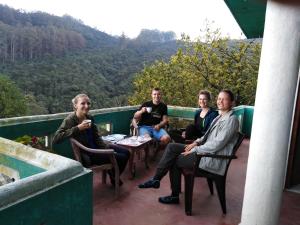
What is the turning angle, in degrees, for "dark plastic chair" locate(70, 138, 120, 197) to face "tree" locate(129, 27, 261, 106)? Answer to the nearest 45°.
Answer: approximately 45° to its left

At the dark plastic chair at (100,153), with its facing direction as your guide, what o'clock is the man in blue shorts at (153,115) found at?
The man in blue shorts is roughly at 10 o'clock from the dark plastic chair.

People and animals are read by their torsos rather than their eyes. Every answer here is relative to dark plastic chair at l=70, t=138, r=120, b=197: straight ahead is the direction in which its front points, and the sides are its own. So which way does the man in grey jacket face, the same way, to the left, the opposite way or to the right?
the opposite way

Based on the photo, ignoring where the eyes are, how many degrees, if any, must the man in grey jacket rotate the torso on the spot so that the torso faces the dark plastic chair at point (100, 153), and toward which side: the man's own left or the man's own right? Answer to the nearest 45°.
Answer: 0° — they already face it

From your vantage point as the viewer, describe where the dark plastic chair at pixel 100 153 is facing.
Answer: facing to the right of the viewer

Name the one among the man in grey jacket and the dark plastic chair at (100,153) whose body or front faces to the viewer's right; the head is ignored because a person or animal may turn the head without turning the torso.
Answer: the dark plastic chair

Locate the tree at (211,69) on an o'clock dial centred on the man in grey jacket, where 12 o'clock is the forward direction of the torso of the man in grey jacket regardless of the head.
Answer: The tree is roughly at 3 o'clock from the man in grey jacket.

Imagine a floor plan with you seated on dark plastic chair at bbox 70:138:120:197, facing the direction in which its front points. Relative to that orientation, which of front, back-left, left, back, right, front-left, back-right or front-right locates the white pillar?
front-right

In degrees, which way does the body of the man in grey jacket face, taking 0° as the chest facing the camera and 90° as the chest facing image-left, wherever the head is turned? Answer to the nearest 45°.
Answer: approximately 90°

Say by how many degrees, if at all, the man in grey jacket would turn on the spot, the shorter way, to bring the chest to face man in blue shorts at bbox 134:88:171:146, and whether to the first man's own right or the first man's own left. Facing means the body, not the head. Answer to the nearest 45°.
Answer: approximately 45° to the first man's own right

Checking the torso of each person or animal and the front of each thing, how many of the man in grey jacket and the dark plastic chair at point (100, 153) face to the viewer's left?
1

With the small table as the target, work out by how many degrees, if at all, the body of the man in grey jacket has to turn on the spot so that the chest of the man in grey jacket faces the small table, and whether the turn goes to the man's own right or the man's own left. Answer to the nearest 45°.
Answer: approximately 45° to the man's own right
